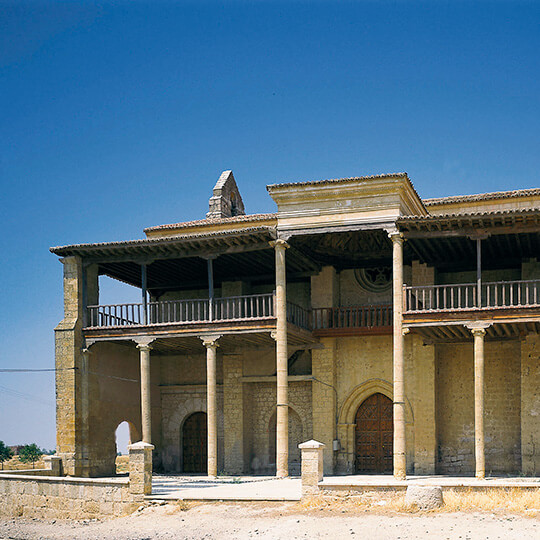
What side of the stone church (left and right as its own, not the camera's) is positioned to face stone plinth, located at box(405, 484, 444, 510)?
front

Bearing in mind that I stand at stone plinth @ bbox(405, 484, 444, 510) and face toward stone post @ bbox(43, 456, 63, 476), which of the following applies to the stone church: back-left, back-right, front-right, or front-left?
front-right

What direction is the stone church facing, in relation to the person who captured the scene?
facing the viewer

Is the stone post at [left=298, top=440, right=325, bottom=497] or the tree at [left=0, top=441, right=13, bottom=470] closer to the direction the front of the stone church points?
the stone post

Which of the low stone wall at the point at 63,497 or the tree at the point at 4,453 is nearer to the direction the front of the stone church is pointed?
the low stone wall

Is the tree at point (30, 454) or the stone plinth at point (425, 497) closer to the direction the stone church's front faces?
the stone plinth

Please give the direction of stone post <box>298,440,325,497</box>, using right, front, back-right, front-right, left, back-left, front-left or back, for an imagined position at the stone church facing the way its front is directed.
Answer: front

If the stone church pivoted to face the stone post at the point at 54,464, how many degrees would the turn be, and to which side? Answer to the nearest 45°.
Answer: approximately 90° to its right

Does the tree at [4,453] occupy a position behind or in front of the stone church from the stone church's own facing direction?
behind

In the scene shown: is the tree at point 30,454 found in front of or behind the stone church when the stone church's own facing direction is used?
behind
